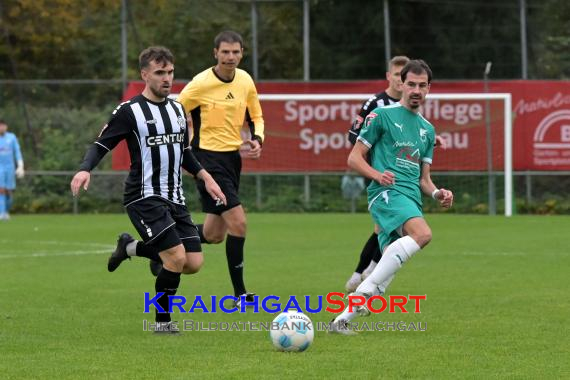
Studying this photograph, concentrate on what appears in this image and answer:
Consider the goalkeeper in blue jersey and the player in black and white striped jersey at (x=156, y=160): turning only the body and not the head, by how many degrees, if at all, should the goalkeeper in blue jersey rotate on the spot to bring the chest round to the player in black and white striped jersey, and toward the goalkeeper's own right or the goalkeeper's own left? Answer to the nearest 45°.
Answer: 0° — they already face them

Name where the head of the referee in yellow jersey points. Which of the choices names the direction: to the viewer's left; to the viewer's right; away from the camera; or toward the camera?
toward the camera

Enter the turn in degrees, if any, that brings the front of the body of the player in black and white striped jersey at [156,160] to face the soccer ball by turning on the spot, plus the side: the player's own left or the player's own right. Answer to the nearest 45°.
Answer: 0° — they already face it

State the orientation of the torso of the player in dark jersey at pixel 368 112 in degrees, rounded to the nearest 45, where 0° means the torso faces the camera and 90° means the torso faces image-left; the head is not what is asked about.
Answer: approximately 315°

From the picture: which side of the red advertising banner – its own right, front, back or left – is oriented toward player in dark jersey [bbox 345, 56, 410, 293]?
front

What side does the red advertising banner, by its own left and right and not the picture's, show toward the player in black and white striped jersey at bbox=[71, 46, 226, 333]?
front

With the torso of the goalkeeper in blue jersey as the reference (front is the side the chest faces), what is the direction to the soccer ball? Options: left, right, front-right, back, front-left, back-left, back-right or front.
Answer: front

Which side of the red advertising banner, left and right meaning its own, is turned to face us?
front

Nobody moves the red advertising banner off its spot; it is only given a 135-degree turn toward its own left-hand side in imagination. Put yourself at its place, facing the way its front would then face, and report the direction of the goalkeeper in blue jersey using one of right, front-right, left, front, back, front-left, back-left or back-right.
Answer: back-left

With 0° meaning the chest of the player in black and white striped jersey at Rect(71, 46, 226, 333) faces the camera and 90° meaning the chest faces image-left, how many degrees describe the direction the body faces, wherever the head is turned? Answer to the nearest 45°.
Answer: approximately 315°

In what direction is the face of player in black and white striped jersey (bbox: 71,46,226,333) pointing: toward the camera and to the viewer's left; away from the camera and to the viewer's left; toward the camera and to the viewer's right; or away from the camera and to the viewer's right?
toward the camera and to the viewer's right
